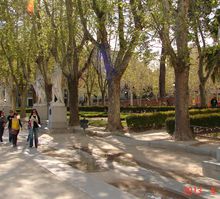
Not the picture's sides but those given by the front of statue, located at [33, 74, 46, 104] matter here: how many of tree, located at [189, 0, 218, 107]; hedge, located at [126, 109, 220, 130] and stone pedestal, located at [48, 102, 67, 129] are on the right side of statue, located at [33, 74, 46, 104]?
0

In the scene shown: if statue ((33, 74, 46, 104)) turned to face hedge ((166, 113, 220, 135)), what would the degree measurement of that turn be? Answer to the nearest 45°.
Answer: approximately 90° to its left

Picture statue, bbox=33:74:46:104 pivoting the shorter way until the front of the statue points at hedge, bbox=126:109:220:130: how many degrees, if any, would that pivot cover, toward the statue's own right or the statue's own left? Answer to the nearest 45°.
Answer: approximately 90° to the statue's own left

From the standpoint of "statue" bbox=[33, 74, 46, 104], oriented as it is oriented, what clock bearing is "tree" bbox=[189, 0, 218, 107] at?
The tree is roughly at 9 o'clock from the statue.

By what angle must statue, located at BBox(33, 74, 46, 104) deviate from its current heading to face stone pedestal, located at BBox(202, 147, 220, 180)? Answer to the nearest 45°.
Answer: approximately 45° to its left

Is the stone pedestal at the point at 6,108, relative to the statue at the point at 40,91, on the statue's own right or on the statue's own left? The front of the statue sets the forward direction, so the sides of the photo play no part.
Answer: on the statue's own right

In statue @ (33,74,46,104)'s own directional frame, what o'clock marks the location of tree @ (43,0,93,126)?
The tree is roughly at 10 o'clock from the statue.

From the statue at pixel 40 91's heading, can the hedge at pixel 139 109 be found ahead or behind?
behind

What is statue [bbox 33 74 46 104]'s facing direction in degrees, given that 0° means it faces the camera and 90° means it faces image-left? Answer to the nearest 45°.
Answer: approximately 45°

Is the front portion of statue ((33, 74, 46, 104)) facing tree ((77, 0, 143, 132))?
no

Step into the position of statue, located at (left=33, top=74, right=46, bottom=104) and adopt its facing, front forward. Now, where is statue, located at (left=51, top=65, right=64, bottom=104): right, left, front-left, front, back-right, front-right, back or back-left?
front-left
